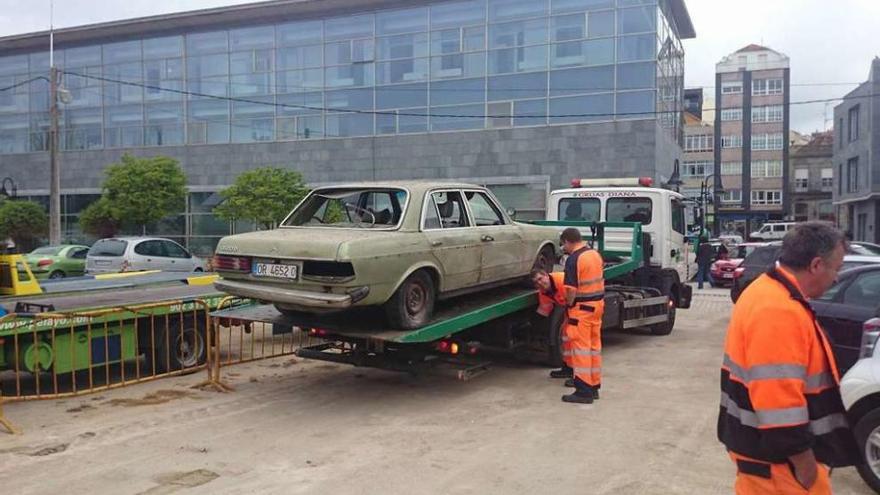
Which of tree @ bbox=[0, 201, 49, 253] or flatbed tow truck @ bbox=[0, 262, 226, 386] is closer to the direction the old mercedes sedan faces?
the tree

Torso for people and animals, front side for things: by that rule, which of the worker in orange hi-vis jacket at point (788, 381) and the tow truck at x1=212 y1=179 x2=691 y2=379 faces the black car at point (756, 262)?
the tow truck

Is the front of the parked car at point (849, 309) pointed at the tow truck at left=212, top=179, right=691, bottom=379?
yes

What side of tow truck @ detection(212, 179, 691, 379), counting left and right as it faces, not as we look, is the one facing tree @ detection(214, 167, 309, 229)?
left

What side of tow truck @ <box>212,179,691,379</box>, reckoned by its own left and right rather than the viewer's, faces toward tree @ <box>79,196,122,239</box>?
left

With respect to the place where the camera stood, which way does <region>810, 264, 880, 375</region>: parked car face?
facing to the left of the viewer

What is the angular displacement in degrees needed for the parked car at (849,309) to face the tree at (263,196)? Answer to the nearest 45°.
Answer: approximately 45° to its right
